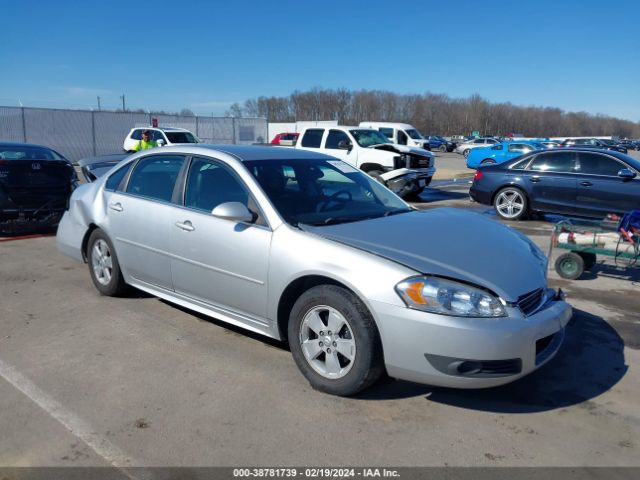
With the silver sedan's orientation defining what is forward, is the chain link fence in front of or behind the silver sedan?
behind

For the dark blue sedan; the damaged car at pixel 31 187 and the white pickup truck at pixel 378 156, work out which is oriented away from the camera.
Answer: the damaged car

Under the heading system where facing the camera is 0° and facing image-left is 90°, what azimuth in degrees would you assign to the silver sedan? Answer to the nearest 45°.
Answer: approximately 315°

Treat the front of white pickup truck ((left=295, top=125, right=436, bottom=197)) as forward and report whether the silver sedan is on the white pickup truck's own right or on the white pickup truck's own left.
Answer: on the white pickup truck's own right

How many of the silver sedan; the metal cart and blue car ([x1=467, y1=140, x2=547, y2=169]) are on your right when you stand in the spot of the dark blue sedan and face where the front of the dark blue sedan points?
2

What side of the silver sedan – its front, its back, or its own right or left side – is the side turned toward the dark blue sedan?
left

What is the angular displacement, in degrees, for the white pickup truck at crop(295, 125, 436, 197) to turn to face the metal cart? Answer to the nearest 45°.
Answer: approximately 45° to its right

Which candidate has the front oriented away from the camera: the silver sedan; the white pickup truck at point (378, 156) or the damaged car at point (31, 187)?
the damaged car

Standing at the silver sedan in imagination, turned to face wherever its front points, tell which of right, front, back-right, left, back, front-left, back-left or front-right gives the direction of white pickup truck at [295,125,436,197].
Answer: back-left

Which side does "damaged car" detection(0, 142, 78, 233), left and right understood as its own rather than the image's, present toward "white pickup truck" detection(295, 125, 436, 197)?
right

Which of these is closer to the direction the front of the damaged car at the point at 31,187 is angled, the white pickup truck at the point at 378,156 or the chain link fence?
the chain link fence

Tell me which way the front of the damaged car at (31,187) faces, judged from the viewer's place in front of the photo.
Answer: facing away from the viewer

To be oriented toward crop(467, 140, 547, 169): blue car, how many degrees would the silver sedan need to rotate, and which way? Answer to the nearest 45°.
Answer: approximately 135° to its left
